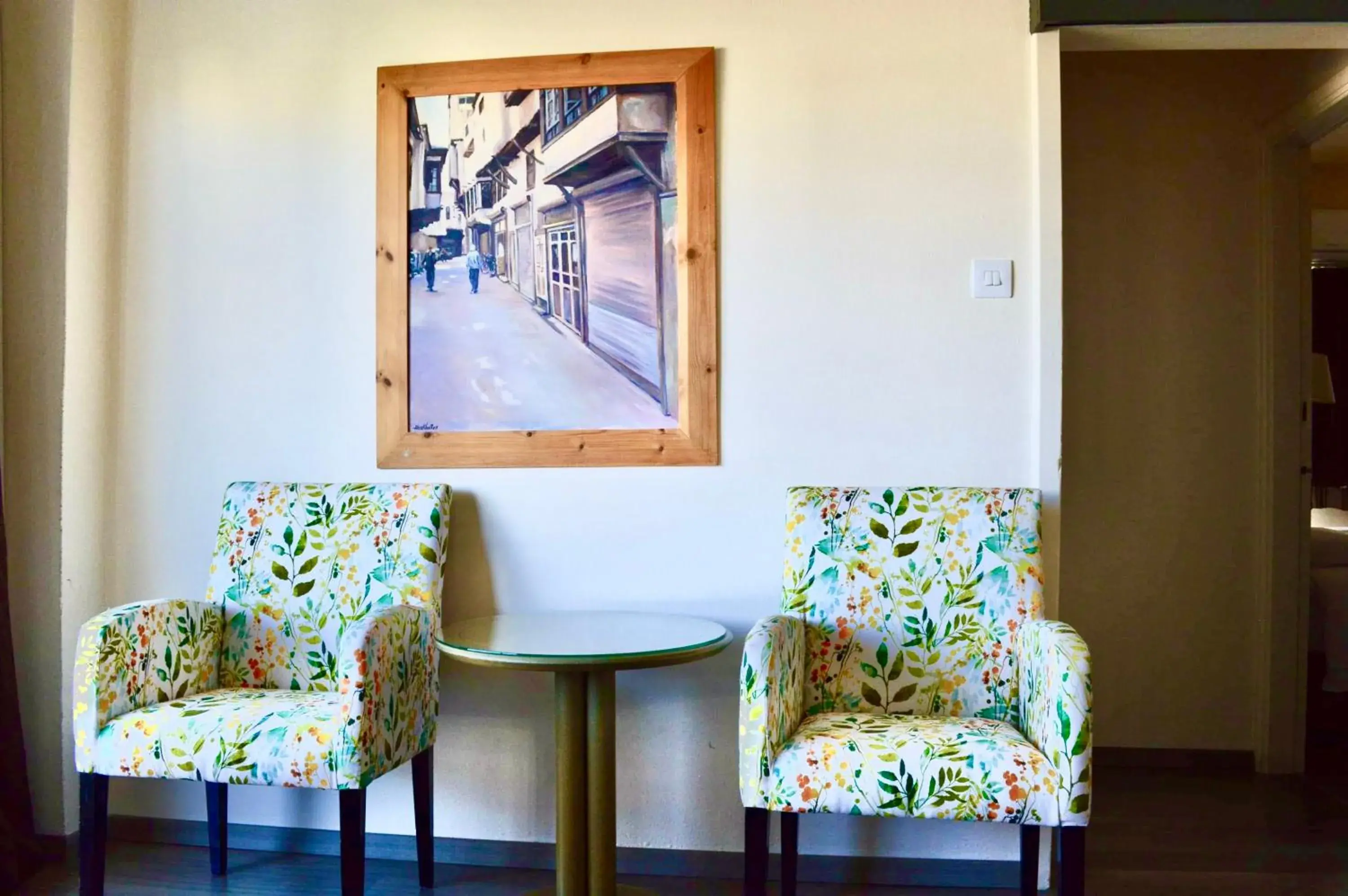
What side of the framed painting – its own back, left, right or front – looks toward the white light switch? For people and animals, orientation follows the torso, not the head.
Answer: left

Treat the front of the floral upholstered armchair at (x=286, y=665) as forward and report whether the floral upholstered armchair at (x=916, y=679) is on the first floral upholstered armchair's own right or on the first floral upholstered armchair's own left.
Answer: on the first floral upholstered armchair's own left

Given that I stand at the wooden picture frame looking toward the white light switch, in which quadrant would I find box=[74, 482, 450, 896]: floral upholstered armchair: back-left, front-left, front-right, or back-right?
back-right

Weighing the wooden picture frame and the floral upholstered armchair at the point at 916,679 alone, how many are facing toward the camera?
2

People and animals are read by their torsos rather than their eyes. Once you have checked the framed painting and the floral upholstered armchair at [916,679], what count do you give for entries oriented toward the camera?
2
